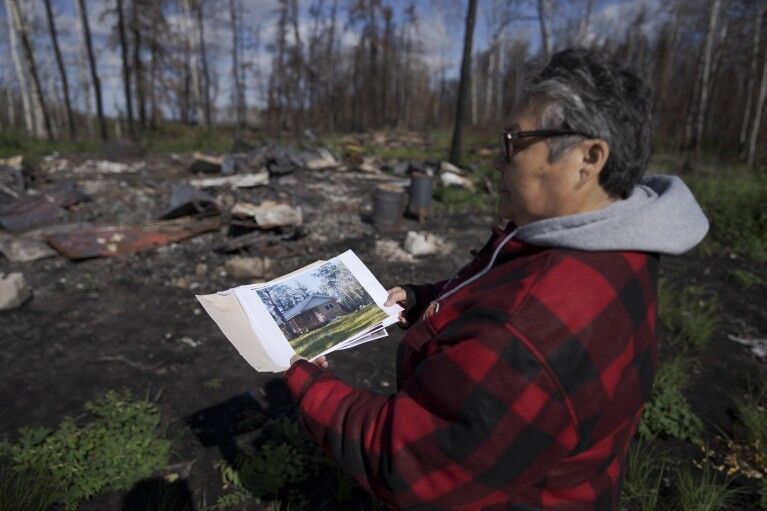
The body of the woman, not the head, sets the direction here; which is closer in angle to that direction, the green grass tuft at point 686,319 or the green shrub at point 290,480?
the green shrub

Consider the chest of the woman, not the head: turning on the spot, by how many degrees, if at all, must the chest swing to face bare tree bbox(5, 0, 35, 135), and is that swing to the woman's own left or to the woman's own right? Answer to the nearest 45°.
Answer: approximately 45° to the woman's own right

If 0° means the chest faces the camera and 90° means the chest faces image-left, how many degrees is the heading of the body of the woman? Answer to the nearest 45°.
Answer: approximately 90°

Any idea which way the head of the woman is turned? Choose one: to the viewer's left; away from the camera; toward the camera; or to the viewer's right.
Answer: to the viewer's left

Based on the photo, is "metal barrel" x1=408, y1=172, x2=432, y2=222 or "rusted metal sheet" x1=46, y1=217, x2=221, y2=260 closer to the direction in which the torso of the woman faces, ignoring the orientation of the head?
the rusted metal sheet

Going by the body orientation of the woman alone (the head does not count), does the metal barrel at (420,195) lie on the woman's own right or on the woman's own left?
on the woman's own right

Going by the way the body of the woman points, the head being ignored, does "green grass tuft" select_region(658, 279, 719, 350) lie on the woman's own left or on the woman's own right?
on the woman's own right

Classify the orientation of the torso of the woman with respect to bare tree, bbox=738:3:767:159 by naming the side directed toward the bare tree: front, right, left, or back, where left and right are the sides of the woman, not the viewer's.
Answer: right
